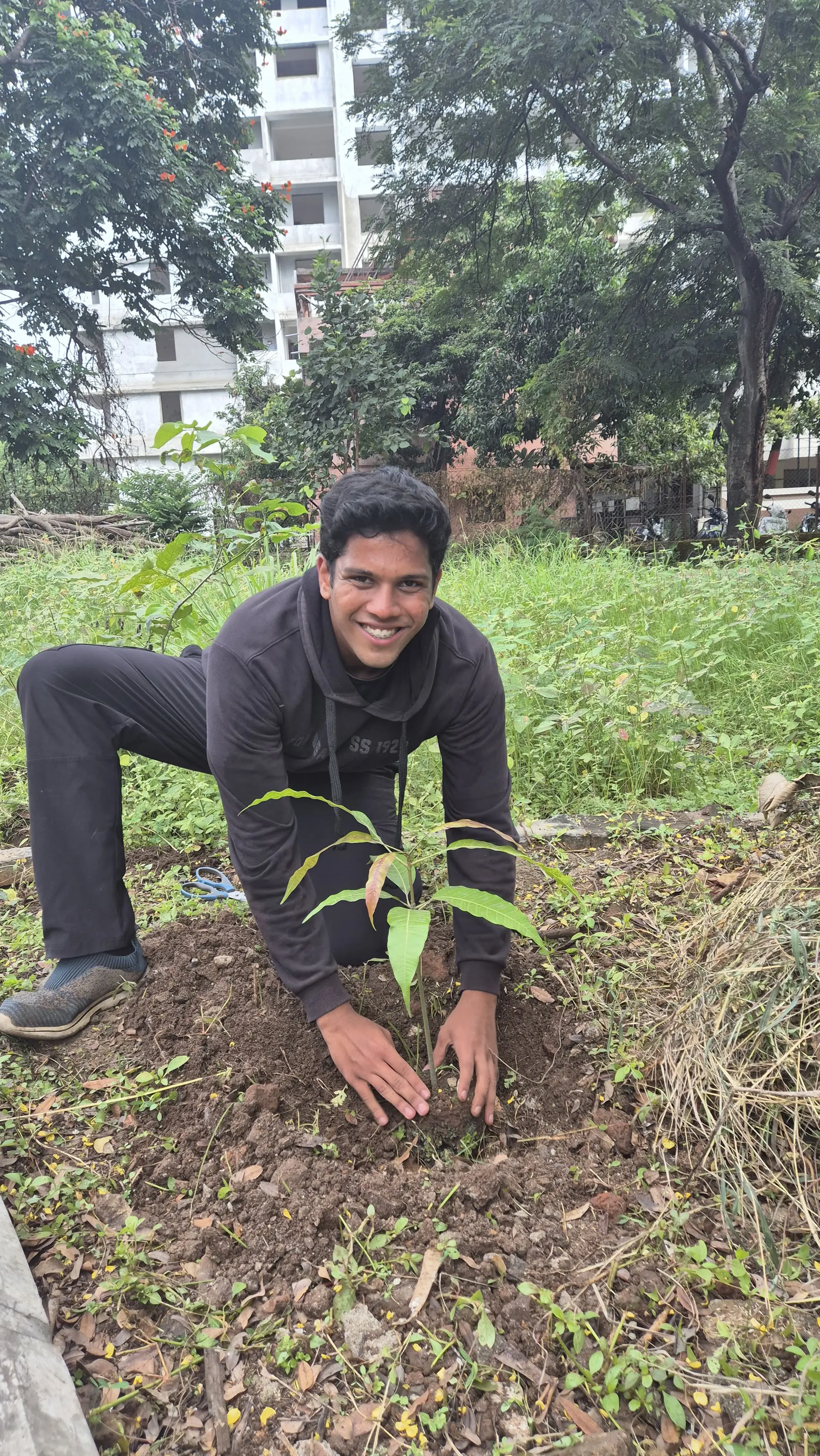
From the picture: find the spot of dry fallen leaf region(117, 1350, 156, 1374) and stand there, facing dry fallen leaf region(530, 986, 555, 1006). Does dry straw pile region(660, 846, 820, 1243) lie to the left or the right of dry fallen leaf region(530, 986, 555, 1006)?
right

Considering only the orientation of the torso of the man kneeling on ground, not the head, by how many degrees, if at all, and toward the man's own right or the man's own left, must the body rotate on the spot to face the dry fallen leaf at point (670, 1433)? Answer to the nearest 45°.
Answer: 0° — they already face it

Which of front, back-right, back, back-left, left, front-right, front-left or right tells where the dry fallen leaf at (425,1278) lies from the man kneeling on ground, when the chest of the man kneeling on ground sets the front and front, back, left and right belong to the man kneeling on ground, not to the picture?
front

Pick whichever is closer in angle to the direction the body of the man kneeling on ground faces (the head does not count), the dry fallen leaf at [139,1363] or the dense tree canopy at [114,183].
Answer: the dry fallen leaf

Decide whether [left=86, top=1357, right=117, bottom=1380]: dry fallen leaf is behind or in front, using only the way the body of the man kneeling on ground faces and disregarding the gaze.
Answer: in front

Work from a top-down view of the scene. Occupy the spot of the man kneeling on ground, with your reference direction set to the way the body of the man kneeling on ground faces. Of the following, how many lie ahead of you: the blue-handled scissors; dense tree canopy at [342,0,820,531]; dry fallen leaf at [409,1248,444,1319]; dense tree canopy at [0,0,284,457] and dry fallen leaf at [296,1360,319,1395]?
2

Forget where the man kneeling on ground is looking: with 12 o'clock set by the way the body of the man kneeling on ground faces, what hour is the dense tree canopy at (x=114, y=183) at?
The dense tree canopy is roughly at 6 o'clock from the man kneeling on ground.

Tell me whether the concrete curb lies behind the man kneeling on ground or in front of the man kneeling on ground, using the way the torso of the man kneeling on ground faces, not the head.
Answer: in front

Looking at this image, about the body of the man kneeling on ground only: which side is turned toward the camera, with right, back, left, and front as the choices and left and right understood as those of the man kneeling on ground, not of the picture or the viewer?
front
